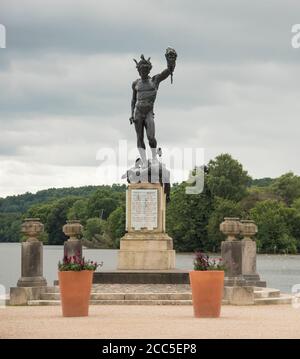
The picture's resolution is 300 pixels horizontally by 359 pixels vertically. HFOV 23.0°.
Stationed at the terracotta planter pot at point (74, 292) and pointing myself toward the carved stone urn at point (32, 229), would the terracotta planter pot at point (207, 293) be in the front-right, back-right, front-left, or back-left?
back-right

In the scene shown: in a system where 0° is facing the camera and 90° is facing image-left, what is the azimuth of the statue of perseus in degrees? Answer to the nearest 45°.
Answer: approximately 0°
